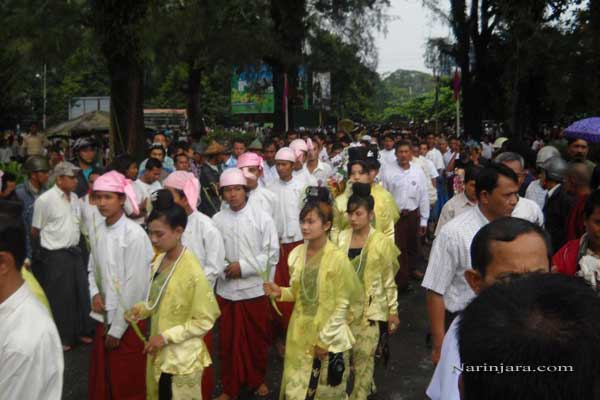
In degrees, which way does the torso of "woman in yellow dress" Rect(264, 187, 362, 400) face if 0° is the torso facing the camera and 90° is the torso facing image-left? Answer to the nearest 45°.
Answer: approximately 45°

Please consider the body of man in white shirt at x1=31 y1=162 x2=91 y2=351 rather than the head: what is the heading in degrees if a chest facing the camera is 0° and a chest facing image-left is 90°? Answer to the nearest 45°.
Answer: approximately 315°

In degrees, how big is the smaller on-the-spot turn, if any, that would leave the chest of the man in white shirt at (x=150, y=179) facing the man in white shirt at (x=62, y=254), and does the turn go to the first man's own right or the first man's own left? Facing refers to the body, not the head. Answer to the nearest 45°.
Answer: approximately 90° to the first man's own right

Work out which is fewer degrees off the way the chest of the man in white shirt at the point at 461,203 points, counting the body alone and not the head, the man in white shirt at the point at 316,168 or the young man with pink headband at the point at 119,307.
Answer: the young man with pink headband

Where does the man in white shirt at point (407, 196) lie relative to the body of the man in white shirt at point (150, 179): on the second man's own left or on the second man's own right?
on the second man's own left

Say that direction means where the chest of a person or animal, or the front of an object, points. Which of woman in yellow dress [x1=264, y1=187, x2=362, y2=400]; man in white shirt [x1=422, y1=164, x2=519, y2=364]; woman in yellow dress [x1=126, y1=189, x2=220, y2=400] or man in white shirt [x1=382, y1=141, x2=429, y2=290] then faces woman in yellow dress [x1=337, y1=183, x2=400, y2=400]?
man in white shirt [x1=382, y1=141, x2=429, y2=290]

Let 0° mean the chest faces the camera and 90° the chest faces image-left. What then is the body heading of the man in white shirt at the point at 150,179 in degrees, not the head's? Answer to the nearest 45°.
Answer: approximately 315°

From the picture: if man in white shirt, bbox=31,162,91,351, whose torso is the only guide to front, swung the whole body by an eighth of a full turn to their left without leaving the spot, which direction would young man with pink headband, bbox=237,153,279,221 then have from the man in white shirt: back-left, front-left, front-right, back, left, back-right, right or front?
front
